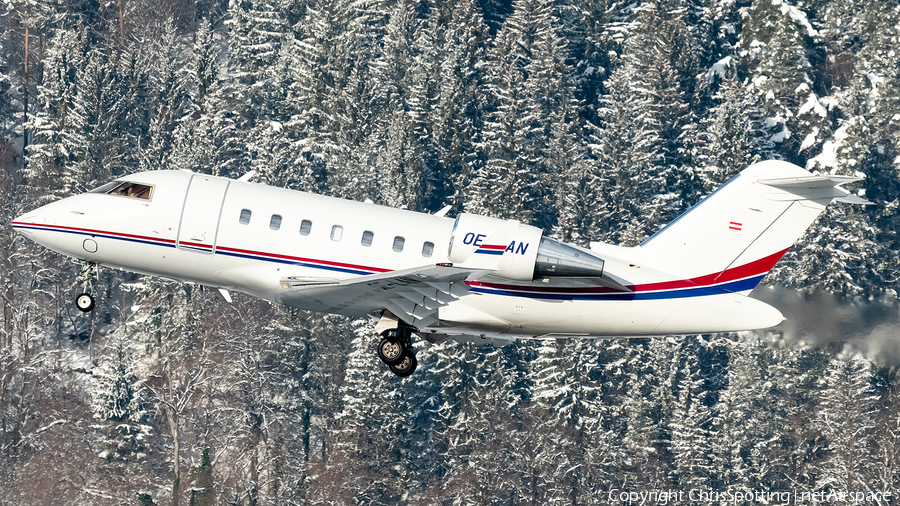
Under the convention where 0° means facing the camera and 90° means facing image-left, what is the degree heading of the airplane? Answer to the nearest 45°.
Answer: approximately 90°
